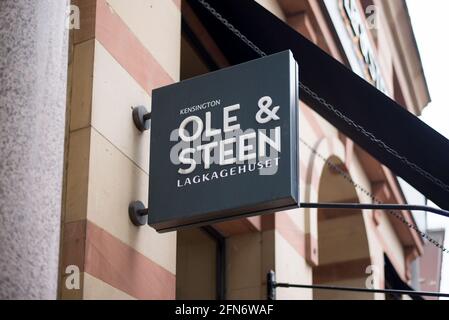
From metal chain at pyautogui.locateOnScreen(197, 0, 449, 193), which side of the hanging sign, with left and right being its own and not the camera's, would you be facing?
back

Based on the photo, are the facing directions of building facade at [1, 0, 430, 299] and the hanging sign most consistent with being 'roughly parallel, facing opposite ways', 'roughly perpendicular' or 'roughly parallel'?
roughly perpendicular

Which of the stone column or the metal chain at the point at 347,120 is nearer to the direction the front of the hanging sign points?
the stone column

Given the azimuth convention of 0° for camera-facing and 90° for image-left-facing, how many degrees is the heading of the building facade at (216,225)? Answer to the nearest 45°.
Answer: approximately 315°

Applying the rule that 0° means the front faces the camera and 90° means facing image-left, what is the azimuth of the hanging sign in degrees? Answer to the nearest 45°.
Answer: approximately 45°

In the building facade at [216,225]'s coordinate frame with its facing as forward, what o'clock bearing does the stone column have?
The stone column is roughly at 2 o'clock from the building facade.

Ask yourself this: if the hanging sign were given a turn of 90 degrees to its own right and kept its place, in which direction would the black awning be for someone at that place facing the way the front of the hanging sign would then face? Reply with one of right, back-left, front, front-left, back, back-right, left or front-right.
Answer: right

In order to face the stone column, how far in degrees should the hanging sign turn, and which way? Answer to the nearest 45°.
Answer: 0° — it already faces it
